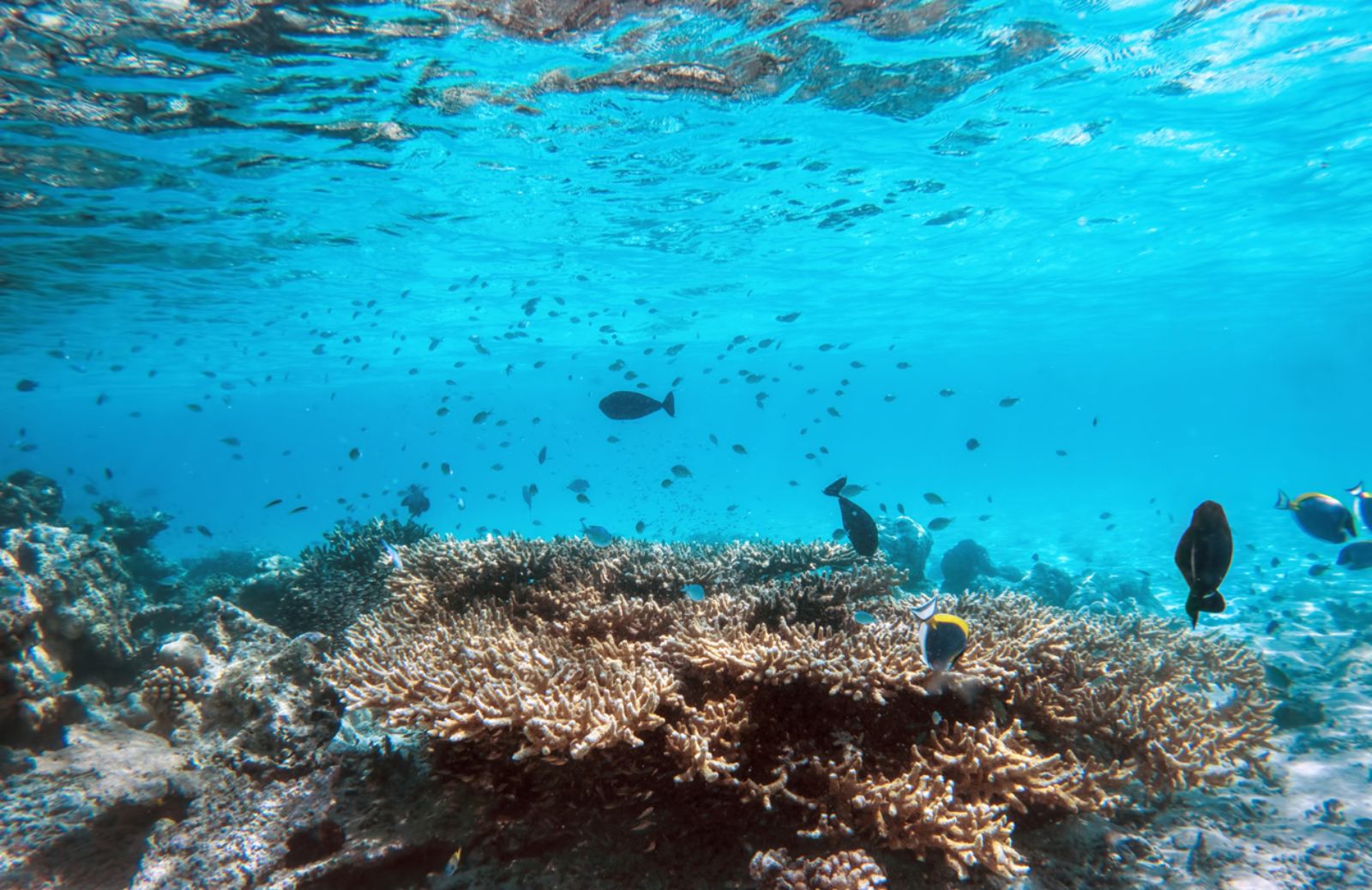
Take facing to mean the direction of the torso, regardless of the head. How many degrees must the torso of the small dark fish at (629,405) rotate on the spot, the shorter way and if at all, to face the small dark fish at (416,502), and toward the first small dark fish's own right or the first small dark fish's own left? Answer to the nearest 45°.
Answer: approximately 45° to the first small dark fish's own right

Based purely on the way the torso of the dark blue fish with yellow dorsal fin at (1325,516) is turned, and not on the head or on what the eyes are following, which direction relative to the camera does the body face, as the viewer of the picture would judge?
to the viewer's right

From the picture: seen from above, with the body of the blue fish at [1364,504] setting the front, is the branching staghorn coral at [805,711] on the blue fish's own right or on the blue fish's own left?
on the blue fish's own right

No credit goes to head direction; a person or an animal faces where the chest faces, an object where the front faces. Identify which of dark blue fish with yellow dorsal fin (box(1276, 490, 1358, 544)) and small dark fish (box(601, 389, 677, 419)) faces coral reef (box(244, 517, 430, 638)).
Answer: small dark fish (box(601, 389, 677, 419))

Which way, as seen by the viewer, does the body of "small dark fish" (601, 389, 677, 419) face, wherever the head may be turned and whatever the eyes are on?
to the viewer's left

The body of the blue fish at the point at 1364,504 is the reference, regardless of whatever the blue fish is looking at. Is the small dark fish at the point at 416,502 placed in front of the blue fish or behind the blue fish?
behind

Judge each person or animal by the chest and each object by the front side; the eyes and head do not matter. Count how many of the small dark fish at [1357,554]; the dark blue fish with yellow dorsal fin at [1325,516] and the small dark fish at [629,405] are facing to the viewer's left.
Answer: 2

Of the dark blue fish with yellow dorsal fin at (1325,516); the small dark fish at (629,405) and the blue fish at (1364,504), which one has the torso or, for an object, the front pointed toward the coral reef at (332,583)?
the small dark fish at (629,405)

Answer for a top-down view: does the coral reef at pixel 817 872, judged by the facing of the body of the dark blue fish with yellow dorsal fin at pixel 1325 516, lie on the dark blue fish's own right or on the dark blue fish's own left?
on the dark blue fish's own right

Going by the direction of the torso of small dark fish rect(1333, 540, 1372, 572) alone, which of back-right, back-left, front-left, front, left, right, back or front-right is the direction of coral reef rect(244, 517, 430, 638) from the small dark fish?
front-left

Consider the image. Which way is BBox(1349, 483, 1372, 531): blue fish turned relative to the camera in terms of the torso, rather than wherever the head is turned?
to the viewer's right

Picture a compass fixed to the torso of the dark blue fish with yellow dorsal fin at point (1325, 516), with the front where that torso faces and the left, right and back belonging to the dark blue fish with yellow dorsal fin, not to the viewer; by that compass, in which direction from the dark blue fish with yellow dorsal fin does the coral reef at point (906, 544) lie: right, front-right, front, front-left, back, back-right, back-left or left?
back-left
